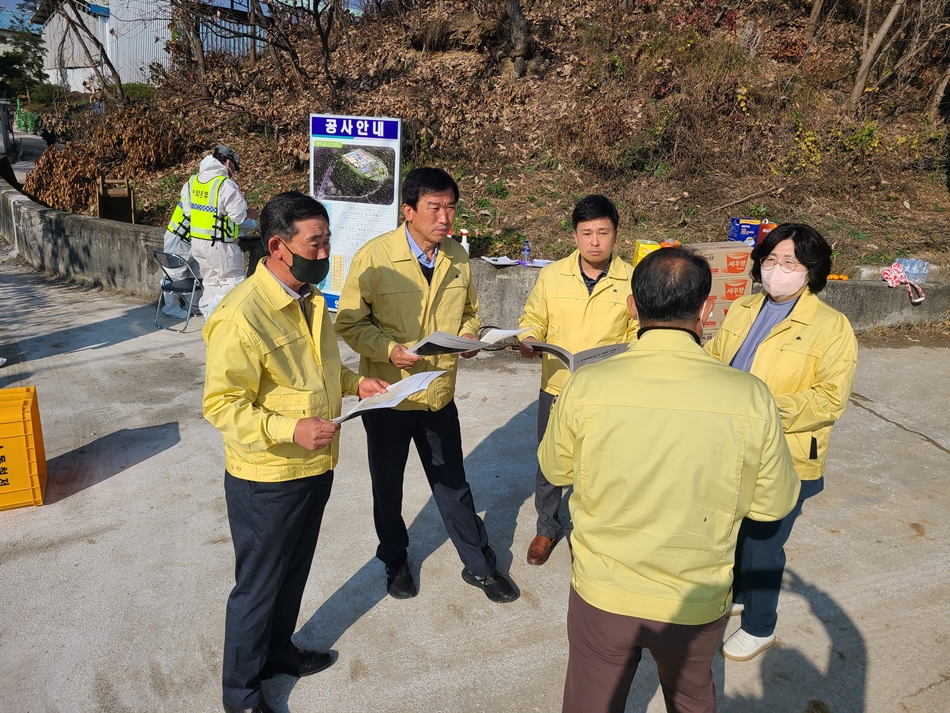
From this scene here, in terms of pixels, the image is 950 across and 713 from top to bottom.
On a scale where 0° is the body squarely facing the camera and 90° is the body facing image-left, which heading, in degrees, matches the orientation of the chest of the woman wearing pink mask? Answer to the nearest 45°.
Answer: approximately 45°

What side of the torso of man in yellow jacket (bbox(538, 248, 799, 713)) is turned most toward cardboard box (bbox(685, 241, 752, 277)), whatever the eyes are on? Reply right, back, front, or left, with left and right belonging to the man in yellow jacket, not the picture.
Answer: front

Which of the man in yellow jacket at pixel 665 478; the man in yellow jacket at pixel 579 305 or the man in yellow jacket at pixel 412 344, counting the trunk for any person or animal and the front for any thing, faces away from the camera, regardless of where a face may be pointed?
the man in yellow jacket at pixel 665 478

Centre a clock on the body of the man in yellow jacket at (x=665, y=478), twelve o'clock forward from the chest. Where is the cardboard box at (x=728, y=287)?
The cardboard box is roughly at 12 o'clock from the man in yellow jacket.

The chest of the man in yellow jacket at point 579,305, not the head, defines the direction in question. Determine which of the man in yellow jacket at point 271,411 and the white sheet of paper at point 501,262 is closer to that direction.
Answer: the man in yellow jacket

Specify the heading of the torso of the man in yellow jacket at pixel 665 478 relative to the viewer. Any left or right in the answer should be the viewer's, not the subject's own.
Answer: facing away from the viewer

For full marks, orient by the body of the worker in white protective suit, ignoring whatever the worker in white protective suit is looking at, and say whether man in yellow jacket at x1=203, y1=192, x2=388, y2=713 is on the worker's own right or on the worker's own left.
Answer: on the worker's own right

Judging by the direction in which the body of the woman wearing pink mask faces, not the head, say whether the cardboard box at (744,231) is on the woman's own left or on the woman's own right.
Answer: on the woman's own right

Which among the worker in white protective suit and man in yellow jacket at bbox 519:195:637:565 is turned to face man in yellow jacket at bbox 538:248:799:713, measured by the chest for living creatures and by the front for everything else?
man in yellow jacket at bbox 519:195:637:565

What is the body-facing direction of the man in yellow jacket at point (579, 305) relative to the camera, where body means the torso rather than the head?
toward the camera

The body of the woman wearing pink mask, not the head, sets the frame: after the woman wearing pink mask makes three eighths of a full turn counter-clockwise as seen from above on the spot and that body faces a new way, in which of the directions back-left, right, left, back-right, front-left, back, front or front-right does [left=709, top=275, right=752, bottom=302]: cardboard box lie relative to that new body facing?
left

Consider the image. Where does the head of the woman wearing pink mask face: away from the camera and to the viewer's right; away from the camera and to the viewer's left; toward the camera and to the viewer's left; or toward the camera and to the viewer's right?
toward the camera and to the viewer's left

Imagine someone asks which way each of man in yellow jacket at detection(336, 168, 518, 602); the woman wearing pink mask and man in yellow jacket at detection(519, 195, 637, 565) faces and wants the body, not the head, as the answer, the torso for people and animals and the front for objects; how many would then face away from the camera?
0

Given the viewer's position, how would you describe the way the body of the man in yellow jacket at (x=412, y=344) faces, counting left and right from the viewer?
facing the viewer and to the right of the viewer

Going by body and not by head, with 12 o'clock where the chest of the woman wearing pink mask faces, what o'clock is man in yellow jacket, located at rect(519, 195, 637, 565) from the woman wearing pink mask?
The man in yellow jacket is roughly at 2 o'clock from the woman wearing pink mask.

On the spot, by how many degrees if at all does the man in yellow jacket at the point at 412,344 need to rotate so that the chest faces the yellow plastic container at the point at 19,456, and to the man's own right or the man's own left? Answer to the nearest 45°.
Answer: approximately 135° to the man's own right

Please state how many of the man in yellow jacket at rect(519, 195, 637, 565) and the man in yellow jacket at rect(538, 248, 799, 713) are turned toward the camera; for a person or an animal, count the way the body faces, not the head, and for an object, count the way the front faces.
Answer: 1

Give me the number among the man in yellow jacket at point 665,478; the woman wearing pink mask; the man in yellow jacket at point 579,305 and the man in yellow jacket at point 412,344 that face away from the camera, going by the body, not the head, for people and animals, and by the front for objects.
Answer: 1
